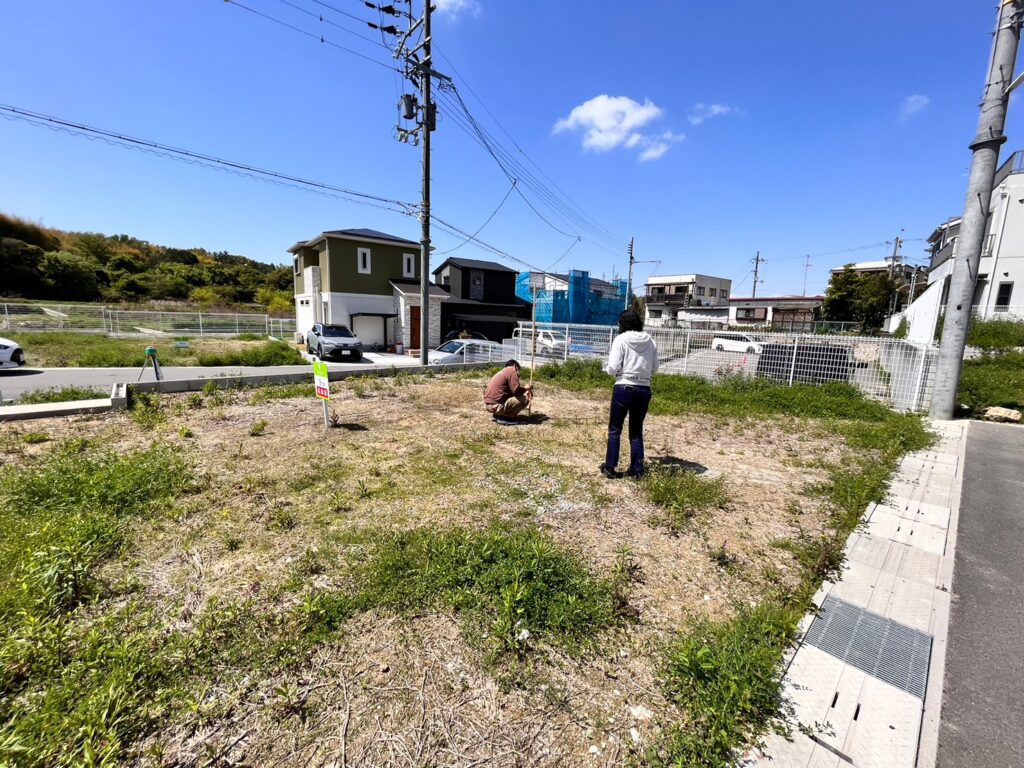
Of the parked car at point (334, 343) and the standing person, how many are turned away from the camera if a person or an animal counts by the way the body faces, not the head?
1

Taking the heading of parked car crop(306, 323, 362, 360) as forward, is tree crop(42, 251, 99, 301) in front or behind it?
behind

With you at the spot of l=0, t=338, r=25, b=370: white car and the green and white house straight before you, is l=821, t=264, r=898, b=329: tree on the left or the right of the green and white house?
right

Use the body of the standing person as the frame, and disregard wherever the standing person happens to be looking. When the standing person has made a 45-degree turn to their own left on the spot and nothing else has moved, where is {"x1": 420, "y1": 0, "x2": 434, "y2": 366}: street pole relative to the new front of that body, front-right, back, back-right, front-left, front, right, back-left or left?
front

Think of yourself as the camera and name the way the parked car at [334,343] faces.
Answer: facing the viewer and to the right of the viewer

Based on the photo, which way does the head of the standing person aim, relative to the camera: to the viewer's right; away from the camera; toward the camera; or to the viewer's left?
away from the camera

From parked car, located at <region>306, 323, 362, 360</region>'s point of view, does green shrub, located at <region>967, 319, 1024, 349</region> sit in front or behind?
in front

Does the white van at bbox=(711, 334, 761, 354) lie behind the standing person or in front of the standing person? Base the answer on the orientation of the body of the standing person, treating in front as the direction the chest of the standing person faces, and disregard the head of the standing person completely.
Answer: in front

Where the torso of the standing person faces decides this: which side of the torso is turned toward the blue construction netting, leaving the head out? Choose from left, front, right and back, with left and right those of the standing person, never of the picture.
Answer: front

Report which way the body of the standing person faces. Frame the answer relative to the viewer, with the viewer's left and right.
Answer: facing away from the viewer

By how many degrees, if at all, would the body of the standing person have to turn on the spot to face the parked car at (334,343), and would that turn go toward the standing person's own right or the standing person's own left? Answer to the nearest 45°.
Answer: approximately 45° to the standing person's own left

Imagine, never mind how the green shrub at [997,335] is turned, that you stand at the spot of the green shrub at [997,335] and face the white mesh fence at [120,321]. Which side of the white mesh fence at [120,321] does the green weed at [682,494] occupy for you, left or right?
left

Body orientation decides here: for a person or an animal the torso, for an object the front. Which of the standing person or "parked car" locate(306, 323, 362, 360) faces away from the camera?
the standing person

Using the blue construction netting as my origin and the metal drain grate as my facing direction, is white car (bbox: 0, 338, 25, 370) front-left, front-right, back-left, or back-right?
front-right

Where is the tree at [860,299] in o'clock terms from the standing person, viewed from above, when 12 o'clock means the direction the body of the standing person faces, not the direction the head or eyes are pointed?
The tree is roughly at 1 o'clock from the standing person.

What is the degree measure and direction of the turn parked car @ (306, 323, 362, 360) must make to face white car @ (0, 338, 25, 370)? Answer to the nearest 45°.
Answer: approximately 90° to its right

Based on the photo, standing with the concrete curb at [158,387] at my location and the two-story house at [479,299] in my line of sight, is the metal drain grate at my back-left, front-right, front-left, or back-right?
back-right

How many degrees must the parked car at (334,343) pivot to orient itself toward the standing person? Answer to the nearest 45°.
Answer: approximately 45° to its right

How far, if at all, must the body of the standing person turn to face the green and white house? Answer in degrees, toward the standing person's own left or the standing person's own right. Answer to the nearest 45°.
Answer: approximately 45° to the standing person's own left
